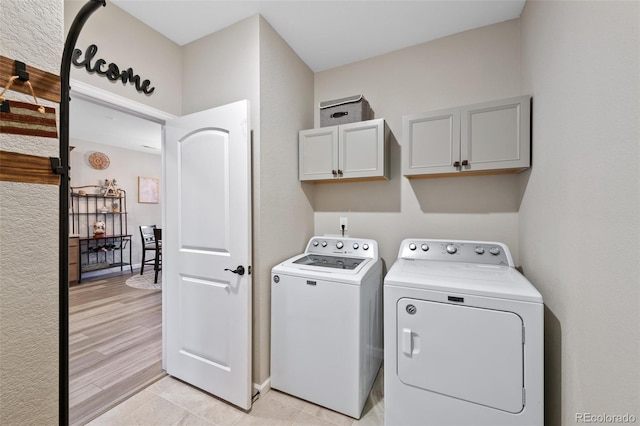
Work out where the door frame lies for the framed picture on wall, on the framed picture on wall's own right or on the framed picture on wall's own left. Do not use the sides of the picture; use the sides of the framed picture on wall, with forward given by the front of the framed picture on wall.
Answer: on the framed picture on wall's own right

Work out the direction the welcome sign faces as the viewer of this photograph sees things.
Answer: facing the viewer and to the right of the viewer

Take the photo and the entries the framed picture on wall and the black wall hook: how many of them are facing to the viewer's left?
0

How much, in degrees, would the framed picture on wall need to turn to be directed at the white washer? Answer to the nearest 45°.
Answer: approximately 45° to its right

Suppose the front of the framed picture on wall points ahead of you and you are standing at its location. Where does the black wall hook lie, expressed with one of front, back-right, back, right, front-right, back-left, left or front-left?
front-right

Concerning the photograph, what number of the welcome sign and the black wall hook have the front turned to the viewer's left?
0

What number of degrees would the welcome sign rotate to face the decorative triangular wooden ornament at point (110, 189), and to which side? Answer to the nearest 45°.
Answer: approximately 135° to its left

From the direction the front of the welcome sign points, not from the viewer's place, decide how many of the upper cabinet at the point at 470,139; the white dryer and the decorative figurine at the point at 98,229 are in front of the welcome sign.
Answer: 2

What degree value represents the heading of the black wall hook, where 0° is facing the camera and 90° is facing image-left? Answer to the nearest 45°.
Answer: approximately 315°

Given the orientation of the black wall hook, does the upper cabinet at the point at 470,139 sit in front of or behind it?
in front

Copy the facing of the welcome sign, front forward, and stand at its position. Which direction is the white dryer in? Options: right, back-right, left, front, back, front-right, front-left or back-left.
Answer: front

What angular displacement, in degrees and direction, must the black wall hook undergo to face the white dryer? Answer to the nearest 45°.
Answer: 0° — it already faces it
